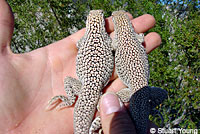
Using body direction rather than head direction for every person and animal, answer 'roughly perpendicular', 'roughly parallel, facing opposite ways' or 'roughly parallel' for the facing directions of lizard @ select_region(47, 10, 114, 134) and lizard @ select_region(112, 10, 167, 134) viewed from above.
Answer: roughly parallel

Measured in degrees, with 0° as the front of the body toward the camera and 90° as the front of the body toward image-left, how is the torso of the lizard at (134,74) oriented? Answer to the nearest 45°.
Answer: approximately 180°

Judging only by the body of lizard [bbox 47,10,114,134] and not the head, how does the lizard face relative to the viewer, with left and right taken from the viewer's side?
facing away from the viewer
